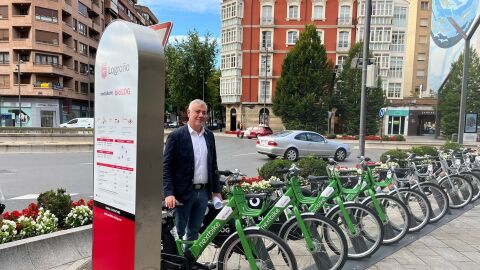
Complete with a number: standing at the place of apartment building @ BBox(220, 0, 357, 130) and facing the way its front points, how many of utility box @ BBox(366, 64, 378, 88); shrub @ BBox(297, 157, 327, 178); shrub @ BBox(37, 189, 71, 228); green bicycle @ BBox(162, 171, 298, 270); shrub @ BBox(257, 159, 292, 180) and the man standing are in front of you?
6

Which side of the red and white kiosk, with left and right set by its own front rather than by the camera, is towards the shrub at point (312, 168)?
back

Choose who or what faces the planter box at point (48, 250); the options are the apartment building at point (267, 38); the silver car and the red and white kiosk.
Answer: the apartment building

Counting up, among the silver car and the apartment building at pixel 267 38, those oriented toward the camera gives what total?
1

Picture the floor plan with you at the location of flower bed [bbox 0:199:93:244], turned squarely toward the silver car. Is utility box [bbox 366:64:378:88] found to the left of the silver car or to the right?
right

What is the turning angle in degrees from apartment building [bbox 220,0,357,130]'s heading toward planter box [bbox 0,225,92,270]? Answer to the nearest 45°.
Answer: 0° — it already faces it

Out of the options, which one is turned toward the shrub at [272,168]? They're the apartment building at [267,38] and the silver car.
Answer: the apartment building

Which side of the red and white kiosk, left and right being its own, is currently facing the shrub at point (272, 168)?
back

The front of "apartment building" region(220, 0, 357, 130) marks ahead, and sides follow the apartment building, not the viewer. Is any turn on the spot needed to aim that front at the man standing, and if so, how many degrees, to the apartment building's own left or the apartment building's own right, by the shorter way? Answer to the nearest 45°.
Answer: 0° — it already faces them

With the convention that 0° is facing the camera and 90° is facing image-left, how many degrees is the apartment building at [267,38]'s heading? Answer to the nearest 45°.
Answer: approximately 0°
